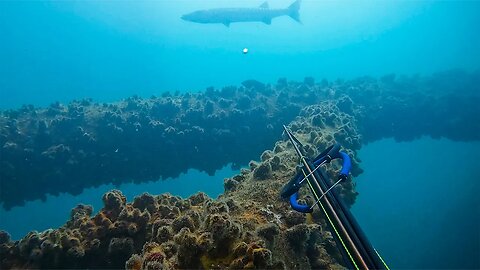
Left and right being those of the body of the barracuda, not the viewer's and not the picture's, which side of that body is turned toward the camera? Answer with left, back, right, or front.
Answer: left
